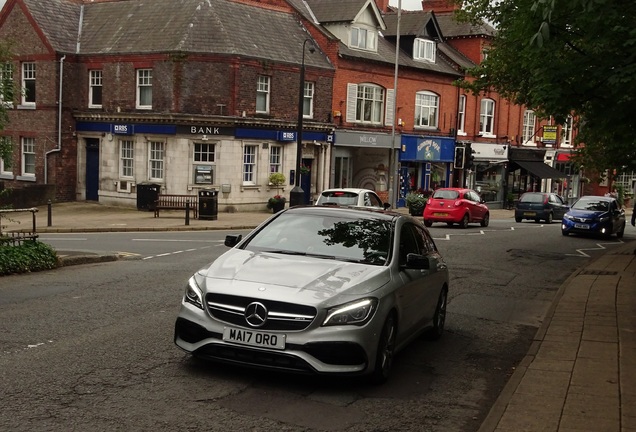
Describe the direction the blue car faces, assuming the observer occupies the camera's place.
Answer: facing the viewer and to the left of the viewer

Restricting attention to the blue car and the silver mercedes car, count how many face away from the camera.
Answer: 0

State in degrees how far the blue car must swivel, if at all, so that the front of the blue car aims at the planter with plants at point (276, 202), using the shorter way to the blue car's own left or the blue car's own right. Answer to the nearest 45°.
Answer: approximately 45° to the blue car's own right

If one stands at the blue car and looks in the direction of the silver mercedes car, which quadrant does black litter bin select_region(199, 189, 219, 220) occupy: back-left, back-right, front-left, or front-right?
front-right

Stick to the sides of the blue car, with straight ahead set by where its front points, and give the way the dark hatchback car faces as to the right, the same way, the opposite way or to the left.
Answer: the opposite way

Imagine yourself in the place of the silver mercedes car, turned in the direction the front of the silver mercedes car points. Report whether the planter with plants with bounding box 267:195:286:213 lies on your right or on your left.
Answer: on your right

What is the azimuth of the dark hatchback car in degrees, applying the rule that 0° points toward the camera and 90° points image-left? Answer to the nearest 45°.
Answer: approximately 225°

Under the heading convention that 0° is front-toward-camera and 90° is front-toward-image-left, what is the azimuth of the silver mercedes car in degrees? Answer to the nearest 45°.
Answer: approximately 45°
